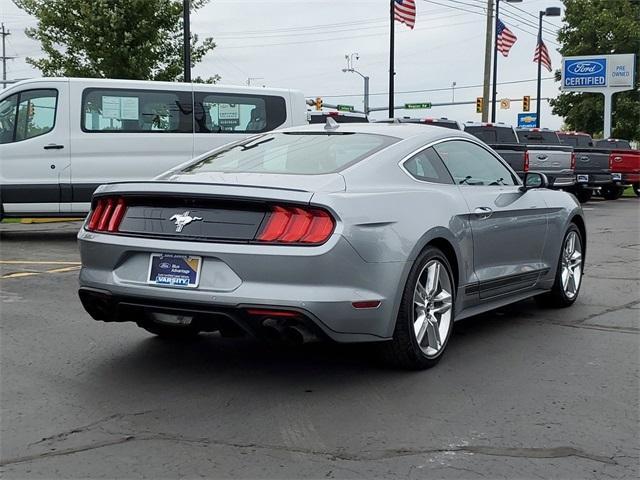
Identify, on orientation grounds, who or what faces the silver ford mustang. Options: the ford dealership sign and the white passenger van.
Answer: the ford dealership sign

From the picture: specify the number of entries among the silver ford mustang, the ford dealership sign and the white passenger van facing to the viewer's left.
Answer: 1

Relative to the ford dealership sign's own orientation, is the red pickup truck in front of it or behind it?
in front

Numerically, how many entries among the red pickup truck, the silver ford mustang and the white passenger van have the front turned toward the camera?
0

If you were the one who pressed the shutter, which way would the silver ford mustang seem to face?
facing away from the viewer and to the right of the viewer

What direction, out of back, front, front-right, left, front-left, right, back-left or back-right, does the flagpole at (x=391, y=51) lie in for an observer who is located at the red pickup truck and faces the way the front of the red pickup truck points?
front-left

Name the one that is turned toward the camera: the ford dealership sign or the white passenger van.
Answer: the ford dealership sign

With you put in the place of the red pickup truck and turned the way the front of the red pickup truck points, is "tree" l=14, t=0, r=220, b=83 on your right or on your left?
on your left

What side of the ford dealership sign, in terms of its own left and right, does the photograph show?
front

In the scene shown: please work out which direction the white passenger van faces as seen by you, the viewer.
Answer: facing to the left of the viewer

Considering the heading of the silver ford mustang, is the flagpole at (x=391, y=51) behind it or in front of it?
in front

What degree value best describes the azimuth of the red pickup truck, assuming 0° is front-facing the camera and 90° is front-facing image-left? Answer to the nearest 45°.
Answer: approximately 135°

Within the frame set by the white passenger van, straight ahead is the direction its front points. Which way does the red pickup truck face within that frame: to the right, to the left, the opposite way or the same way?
to the right

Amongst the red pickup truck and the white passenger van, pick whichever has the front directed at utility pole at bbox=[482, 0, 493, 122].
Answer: the red pickup truck

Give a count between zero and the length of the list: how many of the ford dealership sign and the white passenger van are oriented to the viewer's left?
1

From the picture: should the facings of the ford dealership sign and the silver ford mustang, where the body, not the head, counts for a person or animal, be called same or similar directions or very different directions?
very different directions
